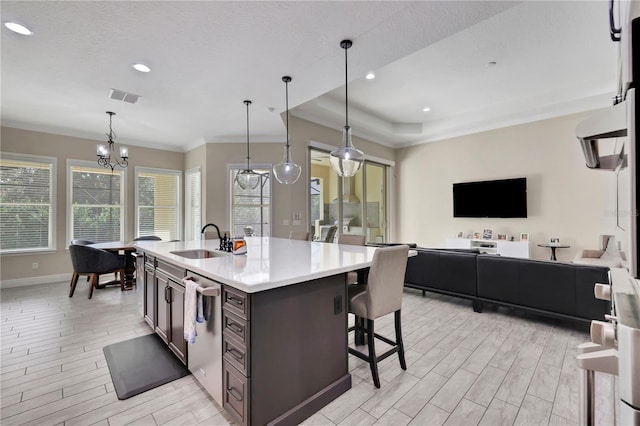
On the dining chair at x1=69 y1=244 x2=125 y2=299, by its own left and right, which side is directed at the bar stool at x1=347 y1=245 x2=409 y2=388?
right

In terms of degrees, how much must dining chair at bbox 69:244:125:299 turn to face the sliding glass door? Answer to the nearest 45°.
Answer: approximately 45° to its right

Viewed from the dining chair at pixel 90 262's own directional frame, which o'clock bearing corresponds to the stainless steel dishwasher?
The stainless steel dishwasher is roughly at 4 o'clock from the dining chair.

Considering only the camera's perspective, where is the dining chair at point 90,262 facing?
facing away from the viewer and to the right of the viewer

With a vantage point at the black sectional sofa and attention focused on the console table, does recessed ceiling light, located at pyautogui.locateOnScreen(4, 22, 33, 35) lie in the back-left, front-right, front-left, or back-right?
back-left
